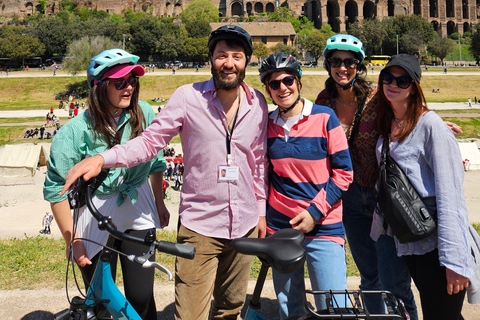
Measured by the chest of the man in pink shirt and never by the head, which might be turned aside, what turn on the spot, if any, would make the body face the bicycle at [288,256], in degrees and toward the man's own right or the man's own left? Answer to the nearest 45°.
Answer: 0° — they already face it

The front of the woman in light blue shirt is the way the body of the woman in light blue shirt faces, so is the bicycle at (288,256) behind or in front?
in front
